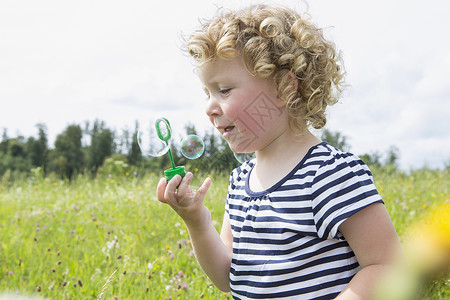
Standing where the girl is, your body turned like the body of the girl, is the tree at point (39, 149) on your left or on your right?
on your right

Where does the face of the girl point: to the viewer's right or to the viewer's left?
to the viewer's left

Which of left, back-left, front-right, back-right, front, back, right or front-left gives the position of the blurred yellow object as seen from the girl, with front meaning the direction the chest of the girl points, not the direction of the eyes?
front-left

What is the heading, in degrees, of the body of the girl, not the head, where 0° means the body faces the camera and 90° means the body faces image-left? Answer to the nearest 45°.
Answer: approximately 45°
